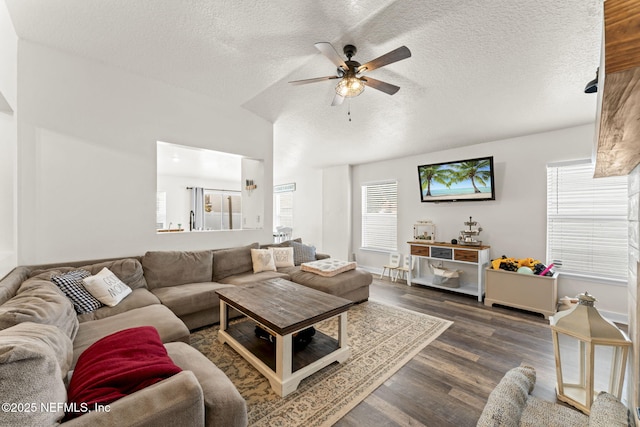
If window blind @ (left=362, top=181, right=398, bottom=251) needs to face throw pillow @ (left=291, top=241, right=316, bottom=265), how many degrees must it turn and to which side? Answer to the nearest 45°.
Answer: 0° — it already faces it

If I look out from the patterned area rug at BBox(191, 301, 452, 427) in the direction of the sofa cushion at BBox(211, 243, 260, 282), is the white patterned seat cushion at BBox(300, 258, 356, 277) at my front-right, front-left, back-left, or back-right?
front-right

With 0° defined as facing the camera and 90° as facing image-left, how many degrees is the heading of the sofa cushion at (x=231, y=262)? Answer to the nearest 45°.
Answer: approximately 315°

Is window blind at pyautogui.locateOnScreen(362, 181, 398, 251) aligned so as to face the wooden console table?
no

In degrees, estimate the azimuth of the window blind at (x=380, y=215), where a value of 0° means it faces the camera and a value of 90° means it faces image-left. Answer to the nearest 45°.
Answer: approximately 45°

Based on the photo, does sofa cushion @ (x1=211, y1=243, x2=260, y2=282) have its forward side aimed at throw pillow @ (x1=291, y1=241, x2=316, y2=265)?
no

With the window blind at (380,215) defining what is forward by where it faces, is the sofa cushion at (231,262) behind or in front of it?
in front

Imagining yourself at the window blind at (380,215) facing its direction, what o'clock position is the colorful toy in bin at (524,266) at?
The colorful toy in bin is roughly at 9 o'clock from the window blind.

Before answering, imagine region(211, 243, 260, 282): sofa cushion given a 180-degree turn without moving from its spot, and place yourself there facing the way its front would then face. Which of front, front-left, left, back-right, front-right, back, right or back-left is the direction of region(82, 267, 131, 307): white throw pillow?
left

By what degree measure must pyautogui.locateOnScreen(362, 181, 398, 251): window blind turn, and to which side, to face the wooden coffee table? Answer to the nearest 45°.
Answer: approximately 45° to its left

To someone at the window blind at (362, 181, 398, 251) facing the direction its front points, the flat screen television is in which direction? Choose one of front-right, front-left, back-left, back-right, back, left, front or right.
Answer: left
